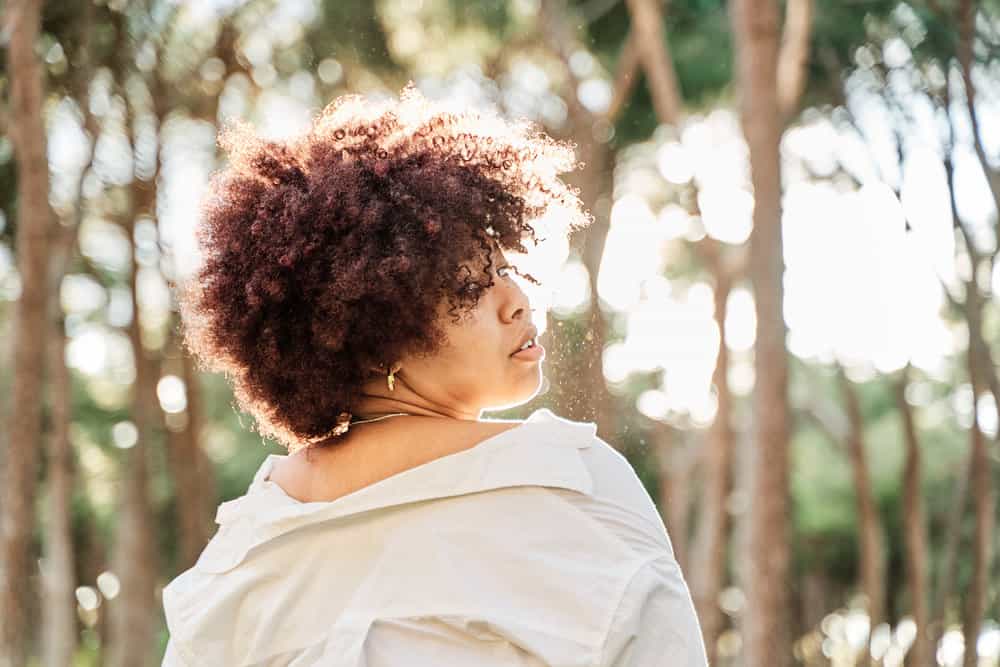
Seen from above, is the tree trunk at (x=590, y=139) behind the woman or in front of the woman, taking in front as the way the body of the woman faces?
in front

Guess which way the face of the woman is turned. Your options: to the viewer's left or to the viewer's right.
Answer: to the viewer's right

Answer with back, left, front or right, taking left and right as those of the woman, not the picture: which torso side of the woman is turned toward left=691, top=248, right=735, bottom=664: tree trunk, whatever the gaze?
front

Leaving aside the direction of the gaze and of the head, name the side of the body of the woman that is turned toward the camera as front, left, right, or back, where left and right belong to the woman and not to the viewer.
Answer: back

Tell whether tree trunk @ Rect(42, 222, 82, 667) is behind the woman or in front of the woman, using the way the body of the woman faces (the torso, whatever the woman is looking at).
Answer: in front

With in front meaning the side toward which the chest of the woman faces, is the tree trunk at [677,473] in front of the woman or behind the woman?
in front
